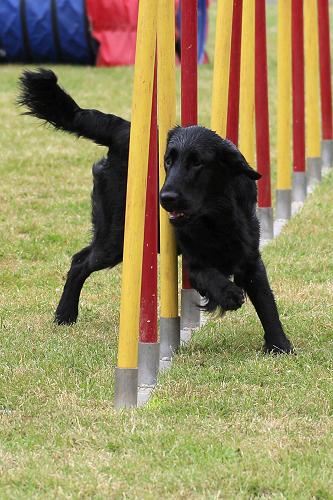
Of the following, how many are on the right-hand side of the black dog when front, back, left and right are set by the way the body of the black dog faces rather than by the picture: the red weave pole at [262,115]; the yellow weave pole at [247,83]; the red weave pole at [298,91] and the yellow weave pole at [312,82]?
0

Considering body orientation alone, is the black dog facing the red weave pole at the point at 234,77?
no

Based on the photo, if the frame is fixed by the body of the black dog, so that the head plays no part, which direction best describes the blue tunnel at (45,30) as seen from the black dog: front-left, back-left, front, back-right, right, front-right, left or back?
back-left

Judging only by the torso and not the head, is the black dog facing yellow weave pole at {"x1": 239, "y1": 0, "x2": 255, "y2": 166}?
no

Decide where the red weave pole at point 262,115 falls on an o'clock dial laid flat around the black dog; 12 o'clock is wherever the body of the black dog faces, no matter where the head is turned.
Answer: The red weave pole is roughly at 8 o'clock from the black dog.

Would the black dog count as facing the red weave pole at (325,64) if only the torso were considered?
no

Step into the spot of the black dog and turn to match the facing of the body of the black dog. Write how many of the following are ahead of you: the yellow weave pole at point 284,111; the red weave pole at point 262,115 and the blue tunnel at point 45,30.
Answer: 0

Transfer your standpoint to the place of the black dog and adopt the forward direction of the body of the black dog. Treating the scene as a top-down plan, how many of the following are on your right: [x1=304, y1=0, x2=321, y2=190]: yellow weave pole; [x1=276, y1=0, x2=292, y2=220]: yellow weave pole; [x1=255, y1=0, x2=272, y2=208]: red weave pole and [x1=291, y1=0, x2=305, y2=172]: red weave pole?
0

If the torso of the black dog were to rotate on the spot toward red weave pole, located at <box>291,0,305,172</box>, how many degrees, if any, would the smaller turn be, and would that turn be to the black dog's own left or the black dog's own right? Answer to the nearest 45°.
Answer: approximately 135° to the black dog's own left

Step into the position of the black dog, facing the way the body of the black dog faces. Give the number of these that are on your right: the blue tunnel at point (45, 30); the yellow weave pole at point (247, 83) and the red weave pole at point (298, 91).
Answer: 0
